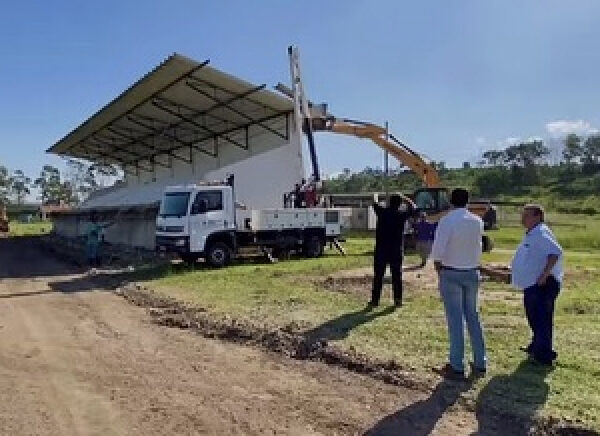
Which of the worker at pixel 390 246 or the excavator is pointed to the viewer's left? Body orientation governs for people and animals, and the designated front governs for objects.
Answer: the excavator

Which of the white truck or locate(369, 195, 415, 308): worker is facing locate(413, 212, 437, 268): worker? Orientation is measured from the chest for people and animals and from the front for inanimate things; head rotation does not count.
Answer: locate(369, 195, 415, 308): worker

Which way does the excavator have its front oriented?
to the viewer's left

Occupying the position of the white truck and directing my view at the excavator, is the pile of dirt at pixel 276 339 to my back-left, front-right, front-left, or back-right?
back-right

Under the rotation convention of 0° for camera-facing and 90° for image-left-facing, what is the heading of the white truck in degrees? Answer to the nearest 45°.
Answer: approximately 45°

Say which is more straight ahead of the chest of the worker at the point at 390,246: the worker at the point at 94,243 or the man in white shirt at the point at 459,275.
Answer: the worker

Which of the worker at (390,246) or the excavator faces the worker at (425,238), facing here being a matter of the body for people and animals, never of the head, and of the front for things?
the worker at (390,246)

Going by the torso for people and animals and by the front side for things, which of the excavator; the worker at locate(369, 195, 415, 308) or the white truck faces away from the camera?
the worker

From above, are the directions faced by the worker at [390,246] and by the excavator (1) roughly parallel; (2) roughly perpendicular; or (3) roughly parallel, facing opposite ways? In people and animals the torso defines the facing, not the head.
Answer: roughly perpendicular

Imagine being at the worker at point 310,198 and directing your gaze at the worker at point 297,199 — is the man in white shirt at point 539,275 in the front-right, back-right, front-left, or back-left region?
back-left

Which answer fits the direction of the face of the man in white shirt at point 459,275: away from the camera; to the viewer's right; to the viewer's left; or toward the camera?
away from the camera

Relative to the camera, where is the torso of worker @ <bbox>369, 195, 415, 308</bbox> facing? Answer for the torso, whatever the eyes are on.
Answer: away from the camera
